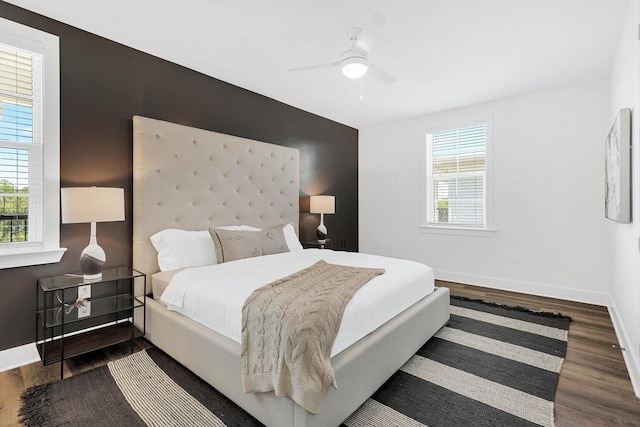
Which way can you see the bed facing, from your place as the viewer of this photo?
facing the viewer and to the right of the viewer

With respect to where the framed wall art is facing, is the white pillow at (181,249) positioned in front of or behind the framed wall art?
in front

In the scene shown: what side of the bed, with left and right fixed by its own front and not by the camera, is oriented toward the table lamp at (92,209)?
right

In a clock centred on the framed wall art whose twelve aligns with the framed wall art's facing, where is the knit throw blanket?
The knit throw blanket is roughly at 10 o'clock from the framed wall art.

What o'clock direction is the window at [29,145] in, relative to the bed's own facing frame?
The window is roughly at 4 o'clock from the bed.

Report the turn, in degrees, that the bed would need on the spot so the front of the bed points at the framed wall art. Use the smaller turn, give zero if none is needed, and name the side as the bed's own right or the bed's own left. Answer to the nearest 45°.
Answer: approximately 45° to the bed's own left

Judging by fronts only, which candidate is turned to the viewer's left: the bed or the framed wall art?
the framed wall art

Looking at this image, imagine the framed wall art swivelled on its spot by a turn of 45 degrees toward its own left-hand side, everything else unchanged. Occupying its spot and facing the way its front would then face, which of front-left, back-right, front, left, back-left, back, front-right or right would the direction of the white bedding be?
front

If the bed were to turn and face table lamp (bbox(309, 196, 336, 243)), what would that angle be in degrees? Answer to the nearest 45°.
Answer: approximately 90° to its left

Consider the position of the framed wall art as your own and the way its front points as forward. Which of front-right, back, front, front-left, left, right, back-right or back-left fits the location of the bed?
front-left

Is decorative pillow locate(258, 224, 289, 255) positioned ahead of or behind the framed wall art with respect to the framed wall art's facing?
ahead

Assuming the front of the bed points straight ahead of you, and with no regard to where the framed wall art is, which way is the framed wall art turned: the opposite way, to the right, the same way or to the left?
the opposite way

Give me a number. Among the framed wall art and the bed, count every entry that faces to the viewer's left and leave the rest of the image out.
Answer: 1

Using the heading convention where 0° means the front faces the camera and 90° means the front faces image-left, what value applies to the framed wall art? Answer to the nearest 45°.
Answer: approximately 90°
